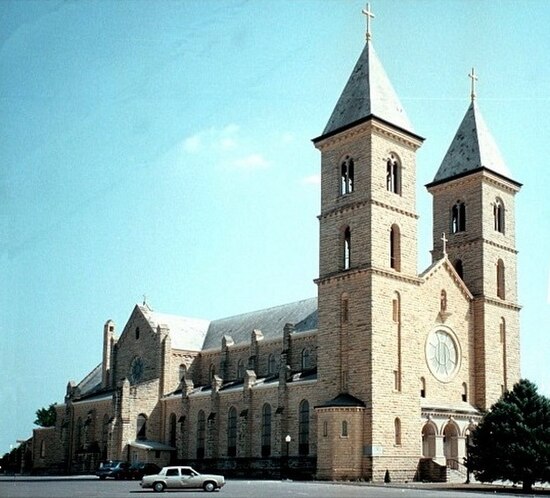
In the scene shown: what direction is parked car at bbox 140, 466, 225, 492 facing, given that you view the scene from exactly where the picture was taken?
facing to the right of the viewer

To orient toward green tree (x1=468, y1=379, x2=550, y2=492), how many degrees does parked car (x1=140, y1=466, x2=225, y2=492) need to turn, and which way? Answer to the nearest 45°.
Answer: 0° — it already faces it
